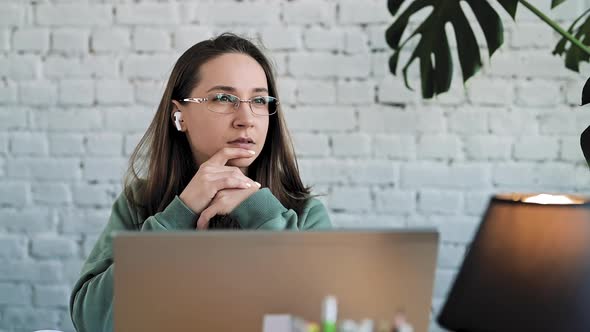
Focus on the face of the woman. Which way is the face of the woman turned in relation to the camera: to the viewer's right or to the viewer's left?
to the viewer's right

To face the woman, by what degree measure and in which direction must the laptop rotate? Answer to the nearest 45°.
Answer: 0° — it already faces them

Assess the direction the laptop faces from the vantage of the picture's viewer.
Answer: facing away from the viewer
